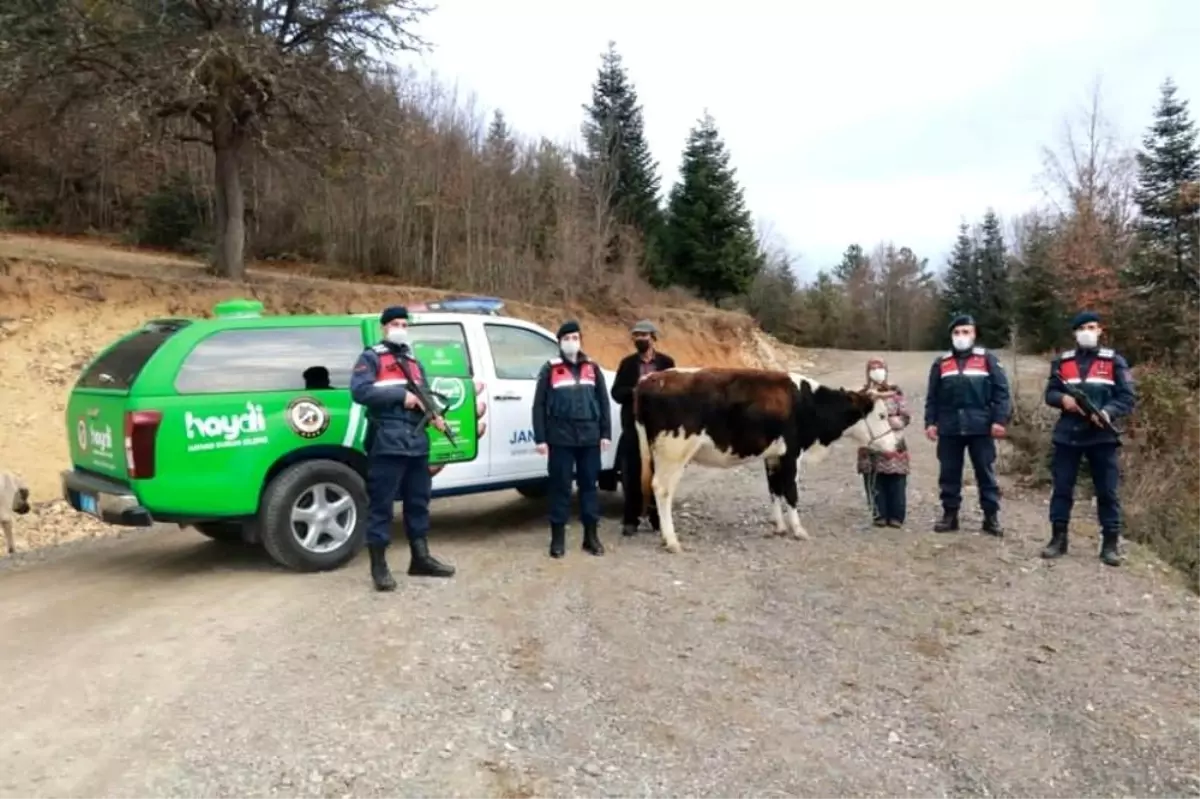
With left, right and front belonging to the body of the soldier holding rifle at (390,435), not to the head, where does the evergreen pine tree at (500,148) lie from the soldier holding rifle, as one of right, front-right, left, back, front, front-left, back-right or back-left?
back-left

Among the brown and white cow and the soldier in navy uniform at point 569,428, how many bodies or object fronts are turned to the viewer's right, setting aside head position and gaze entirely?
1

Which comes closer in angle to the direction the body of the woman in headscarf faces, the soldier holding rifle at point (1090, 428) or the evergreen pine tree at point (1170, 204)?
the soldier holding rifle

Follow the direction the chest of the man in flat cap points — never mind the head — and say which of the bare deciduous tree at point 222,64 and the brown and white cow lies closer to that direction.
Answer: the brown and white cow

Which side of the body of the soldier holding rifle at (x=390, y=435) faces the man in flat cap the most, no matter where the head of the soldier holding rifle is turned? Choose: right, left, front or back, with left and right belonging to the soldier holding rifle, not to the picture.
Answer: left

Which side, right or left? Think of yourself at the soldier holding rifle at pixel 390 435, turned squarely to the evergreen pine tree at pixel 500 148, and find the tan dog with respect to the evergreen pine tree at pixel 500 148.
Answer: left

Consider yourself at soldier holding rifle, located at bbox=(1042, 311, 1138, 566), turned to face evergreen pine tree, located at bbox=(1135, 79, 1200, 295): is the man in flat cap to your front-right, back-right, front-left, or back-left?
back-left

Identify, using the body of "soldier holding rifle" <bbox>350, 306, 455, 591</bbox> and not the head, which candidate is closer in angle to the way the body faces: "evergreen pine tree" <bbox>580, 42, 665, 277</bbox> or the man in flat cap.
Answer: the man in flat cap

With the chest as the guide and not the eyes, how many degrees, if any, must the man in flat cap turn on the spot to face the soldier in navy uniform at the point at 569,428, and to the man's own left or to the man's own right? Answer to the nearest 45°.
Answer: approximately 45° to the man's own right

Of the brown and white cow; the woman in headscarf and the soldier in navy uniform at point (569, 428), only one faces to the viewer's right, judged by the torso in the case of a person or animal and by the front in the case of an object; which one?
the brown and white cow

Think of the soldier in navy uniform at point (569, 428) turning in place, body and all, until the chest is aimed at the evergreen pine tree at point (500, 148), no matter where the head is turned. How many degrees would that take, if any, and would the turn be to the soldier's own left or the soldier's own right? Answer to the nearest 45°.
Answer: approximately 180°
